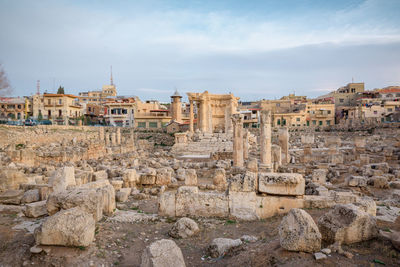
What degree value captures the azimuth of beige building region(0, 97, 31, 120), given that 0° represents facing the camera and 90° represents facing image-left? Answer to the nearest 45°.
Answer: approximately 0°

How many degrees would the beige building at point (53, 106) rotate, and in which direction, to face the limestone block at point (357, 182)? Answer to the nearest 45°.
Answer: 0° — it already faces it

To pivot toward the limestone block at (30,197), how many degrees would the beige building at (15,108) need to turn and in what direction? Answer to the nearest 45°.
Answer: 0° — it already faces it

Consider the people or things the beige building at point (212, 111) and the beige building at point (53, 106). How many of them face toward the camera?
2

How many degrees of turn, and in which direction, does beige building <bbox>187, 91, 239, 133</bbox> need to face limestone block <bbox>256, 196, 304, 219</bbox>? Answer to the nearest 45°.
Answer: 0° — it already faces it

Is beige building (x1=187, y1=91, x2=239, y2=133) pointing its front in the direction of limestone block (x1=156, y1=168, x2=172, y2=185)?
yes

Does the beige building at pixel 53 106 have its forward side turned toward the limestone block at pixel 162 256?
yes
